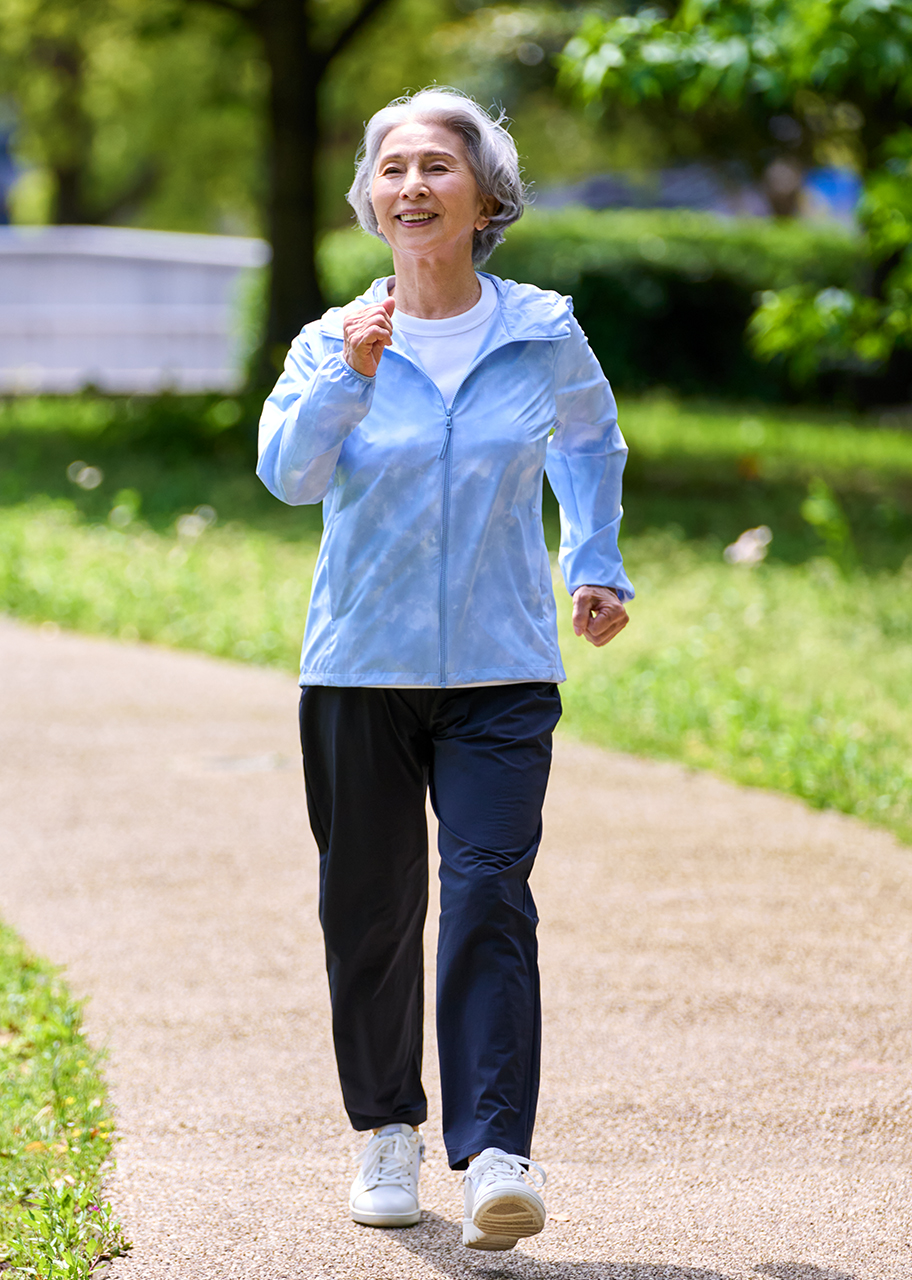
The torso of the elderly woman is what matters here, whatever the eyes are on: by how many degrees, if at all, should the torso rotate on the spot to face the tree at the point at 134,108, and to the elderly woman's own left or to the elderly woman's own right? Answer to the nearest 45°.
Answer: approximately 180°

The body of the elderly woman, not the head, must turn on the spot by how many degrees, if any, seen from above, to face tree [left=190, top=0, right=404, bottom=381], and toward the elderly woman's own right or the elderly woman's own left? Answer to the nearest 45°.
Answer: approximately 180°

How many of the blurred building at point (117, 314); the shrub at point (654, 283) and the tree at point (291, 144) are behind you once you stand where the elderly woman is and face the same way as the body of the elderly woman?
3

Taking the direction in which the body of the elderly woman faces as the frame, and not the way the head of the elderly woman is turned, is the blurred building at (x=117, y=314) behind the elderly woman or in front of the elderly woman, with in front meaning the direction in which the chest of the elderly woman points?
behind

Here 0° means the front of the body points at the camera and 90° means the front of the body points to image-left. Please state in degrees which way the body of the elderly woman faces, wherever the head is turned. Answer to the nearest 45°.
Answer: approximately 0°

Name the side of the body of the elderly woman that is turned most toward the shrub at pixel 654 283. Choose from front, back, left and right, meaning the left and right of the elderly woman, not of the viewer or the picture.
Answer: back
